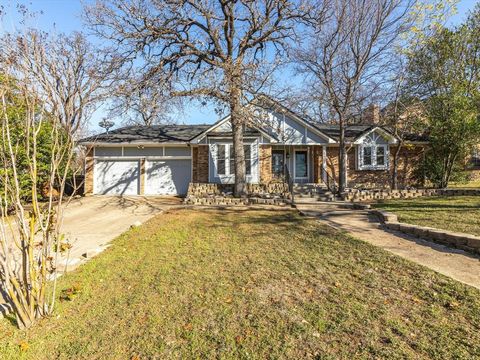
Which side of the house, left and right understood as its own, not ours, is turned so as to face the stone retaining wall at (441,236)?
front

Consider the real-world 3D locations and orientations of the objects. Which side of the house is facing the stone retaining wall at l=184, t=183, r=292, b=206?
front

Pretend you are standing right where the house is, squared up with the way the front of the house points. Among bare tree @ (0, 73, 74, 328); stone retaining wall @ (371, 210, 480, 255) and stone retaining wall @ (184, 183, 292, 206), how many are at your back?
0

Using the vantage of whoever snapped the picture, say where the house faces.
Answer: facing the viewer

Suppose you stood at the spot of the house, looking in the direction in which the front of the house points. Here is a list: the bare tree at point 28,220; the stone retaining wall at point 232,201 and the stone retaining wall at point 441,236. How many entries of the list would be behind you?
0

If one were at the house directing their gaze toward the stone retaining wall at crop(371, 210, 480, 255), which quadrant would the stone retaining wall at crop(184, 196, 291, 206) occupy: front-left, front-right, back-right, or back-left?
front-right

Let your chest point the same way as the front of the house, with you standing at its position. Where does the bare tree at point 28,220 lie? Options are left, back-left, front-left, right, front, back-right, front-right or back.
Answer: front

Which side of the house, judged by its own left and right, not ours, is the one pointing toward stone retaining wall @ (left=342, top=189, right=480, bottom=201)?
left

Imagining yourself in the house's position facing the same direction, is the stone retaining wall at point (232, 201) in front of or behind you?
in front
